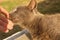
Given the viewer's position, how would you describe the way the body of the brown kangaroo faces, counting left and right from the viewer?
facing to the left of the viewer
